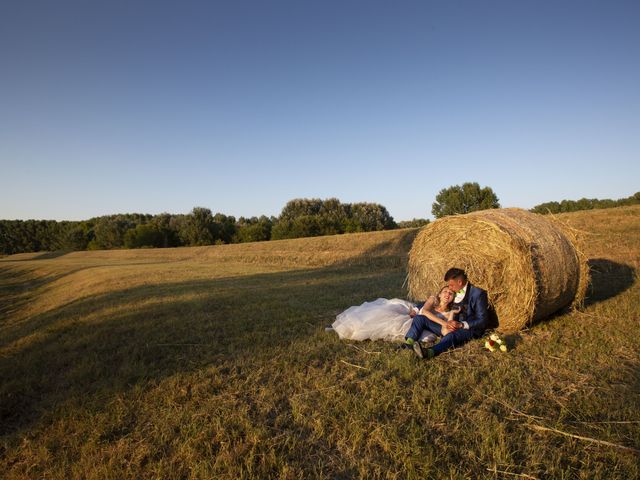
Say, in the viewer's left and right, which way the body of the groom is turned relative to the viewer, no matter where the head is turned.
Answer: facing the viewer and to the left of the viewer

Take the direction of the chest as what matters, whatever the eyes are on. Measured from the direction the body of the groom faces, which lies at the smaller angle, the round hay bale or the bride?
the bride

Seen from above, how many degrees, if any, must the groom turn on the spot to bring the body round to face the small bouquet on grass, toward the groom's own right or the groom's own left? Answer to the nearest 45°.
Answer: approximately 90° to the groom's own left

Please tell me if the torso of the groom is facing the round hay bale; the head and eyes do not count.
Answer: no

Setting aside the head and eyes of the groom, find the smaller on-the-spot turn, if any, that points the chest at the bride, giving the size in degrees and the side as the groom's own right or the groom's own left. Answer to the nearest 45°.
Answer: approximately 45° to the groom's own right

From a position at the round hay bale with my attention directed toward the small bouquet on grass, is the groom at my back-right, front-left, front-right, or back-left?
front-right
